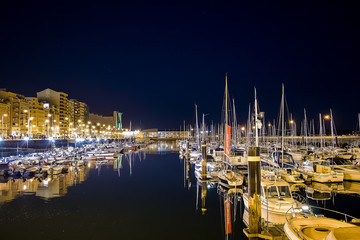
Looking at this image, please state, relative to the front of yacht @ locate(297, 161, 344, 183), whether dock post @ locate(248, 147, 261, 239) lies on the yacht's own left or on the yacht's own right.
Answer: on the yacht's own left

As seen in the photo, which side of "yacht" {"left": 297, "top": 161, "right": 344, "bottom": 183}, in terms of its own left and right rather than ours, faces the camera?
left
